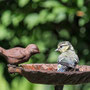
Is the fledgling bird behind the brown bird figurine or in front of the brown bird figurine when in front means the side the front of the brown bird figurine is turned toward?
in front

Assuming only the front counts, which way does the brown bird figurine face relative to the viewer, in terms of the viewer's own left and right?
facing to the right of the viewer
